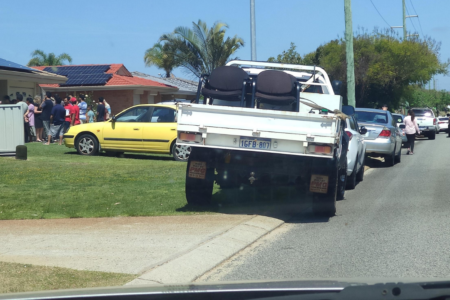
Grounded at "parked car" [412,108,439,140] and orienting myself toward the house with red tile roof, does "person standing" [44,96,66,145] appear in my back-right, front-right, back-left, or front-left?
front-left

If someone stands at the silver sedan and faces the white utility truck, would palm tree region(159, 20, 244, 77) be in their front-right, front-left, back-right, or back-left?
back-right

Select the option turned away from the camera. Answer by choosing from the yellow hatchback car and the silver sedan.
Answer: the silver sedan

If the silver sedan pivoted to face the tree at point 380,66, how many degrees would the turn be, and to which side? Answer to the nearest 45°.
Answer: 0° — it already faces it

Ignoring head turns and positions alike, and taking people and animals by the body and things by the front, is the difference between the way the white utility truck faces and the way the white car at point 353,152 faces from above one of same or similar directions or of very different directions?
same or similar directions

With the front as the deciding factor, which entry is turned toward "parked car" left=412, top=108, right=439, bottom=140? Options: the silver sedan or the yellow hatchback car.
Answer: the silver sedan

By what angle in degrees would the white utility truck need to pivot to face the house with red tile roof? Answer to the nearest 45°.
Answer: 0° — it already faces it

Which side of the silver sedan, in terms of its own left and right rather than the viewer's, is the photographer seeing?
back

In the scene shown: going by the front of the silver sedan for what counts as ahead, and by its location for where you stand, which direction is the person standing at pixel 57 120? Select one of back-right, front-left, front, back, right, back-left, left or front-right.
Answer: left

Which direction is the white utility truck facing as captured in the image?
away from the camera

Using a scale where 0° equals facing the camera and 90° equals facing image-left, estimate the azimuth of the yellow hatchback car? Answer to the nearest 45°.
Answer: approximately 90°

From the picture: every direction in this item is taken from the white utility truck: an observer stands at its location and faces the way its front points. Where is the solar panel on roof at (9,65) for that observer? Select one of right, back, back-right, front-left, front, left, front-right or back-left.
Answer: front-left

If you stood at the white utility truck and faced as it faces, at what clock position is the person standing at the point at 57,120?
The person standing is roughly at 11 o'clock from the white utility truck.

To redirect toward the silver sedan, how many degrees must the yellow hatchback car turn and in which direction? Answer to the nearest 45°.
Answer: approximately 180°

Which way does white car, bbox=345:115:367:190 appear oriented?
away from the camera

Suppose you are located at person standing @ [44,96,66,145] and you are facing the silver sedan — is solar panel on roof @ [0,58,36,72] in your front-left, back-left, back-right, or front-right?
back-left

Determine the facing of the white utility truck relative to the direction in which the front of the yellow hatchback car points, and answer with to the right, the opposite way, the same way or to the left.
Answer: to the right

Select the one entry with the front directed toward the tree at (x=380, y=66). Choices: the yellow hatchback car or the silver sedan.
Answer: the silver sedan

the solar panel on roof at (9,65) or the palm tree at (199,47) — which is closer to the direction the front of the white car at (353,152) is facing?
the palm tree
